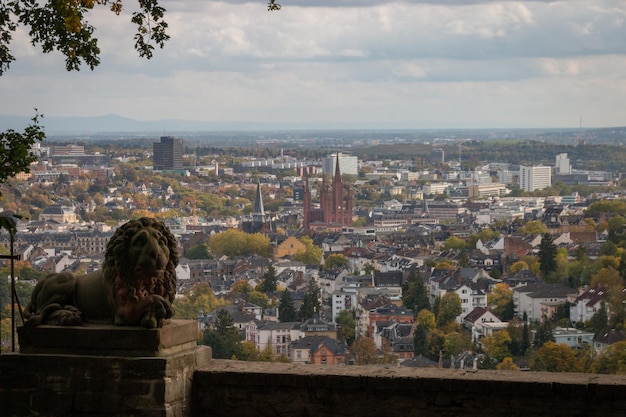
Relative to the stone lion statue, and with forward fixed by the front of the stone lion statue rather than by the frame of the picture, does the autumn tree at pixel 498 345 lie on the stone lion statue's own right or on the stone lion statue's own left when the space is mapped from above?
on the stone lion statue's own left

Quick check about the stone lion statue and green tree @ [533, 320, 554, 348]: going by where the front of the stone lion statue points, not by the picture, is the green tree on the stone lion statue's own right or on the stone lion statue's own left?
on the stone lion statue's own left

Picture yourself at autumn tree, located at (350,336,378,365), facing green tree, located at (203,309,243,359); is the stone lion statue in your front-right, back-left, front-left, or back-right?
front-left

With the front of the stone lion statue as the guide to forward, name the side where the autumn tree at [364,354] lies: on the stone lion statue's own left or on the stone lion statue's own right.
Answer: on the stone lion statue's own left

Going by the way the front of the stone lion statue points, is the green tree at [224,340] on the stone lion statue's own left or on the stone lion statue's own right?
on the stone lion statue's own left

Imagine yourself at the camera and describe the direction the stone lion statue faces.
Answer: facing the viewer and to the right of the viewer
